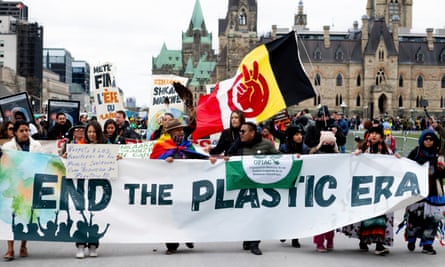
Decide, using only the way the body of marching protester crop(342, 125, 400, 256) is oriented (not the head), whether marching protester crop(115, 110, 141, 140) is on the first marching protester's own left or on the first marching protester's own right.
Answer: on the first marching protester's own right

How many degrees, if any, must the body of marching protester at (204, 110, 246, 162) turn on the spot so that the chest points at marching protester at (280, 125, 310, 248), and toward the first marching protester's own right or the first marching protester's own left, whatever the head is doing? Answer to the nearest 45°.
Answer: approximately 135° to the first marching protester's own left

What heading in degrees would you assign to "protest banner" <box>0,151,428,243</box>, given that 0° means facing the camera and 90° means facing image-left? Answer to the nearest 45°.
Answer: approximately 0°
